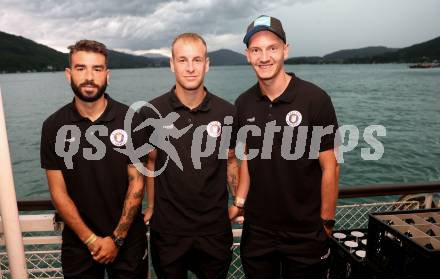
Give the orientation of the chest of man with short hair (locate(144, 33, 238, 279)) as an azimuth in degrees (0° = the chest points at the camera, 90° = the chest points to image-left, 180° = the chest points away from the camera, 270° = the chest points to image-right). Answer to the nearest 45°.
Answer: approximately 0°

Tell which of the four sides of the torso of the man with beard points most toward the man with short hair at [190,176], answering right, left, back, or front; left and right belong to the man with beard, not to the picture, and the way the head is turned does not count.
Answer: left

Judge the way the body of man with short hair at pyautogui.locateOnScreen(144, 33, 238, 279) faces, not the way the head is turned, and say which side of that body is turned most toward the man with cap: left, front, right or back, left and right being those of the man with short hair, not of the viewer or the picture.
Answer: left

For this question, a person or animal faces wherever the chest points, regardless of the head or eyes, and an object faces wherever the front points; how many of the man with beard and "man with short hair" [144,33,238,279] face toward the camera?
2

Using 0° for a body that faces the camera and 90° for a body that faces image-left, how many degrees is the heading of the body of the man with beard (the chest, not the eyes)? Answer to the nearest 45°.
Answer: approximately 0°

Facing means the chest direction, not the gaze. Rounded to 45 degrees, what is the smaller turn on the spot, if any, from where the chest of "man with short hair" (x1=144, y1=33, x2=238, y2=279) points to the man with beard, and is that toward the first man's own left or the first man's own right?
approximately 90° to the first man's own right
